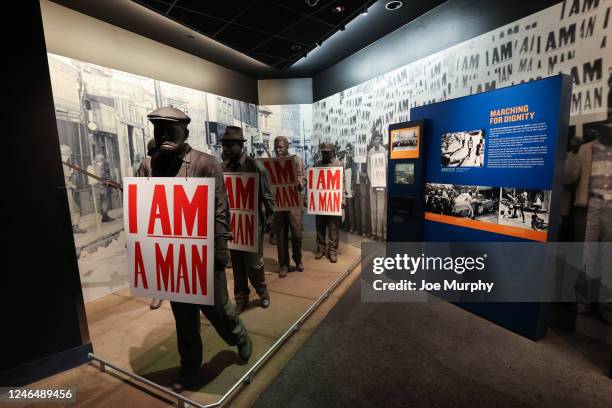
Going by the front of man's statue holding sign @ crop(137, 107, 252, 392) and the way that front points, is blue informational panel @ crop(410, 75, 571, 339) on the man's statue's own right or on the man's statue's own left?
on the man's statue's own left

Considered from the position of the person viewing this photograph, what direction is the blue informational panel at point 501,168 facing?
facing the viewer and to the left of the viewer

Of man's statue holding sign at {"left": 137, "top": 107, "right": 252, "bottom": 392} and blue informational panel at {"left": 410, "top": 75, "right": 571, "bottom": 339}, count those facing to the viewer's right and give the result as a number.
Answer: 0

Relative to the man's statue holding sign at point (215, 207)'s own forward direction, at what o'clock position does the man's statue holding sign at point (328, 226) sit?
the man's statue holding sign at point (328, 226) is roughly at 6 o'clock from the man's statue holding sign at point (215, 207).

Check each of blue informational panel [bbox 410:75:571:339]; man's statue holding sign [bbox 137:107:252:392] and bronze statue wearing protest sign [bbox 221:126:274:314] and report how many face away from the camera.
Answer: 0

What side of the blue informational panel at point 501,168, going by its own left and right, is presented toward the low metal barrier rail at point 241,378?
front

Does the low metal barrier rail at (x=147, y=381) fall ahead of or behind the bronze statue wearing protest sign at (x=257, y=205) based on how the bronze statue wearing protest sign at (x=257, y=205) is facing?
ahead

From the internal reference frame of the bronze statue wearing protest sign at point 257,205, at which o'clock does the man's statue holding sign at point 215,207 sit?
the man's statue holding sign at point 215,207 is roughly at 11 o'clock from the bronze statue wearing protest sign at point 257,205.

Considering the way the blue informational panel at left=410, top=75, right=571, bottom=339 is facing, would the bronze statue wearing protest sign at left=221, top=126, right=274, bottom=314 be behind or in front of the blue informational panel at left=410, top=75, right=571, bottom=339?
in front

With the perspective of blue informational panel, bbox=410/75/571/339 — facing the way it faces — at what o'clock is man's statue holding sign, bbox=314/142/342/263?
The man's statue holding sign is roughly at 2 o'clock from the blue informational panel.

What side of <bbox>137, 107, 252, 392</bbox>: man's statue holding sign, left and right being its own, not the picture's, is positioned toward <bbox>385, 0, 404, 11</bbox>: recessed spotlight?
back

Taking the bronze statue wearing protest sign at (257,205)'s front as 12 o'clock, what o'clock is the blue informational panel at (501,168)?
The blue informational panel is roughly at 8 o'clock from the bronze statue wearing protest sign.
